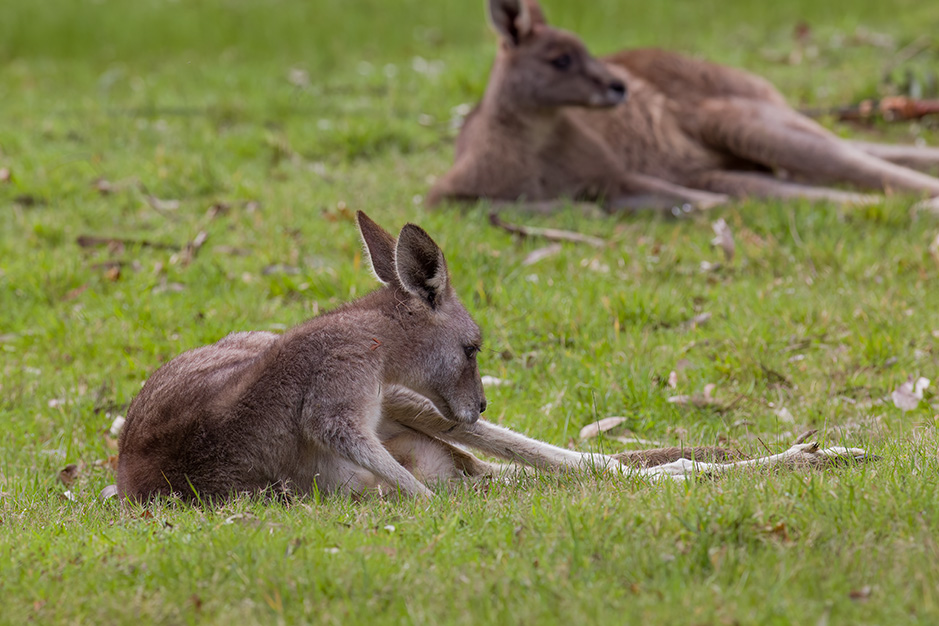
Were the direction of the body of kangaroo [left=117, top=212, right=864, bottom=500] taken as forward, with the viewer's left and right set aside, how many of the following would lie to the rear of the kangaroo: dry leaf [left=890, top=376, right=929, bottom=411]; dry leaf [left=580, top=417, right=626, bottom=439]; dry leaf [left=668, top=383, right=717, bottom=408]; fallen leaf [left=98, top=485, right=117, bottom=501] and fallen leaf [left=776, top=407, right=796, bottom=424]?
1

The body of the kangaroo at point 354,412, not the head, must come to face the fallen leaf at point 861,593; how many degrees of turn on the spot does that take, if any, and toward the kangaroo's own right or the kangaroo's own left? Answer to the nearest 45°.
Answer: approximately 45° to the kangaroo's own right

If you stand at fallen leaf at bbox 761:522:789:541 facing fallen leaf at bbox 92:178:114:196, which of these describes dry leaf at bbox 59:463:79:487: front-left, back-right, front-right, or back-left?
front-left

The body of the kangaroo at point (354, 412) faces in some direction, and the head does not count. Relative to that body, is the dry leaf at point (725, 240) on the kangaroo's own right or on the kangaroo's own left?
on the kangaroo's own left

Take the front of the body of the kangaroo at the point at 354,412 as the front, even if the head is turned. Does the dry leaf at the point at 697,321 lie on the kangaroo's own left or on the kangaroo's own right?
on the kangaroo's own left

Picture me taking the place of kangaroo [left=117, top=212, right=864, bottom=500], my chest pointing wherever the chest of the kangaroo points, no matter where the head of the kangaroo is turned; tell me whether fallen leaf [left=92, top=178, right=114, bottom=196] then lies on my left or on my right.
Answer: on my left

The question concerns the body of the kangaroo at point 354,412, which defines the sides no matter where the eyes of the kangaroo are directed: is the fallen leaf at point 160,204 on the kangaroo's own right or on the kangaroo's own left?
on the kangaroo's own left

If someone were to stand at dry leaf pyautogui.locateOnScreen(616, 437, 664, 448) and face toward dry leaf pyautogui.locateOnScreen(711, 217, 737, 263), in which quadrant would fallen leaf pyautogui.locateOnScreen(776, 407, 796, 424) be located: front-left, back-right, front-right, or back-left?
front-right

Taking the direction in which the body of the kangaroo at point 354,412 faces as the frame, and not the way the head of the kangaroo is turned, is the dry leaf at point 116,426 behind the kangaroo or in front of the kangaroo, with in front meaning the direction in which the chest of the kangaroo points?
behind

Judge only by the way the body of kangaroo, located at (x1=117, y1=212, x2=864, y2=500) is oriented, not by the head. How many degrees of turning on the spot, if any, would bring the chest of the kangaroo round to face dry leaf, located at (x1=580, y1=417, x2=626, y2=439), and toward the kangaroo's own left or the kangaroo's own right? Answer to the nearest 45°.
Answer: approximately 45° to the kangaroo's own left

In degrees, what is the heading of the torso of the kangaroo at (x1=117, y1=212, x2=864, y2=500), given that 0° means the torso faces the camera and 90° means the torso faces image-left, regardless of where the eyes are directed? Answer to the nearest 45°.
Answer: approximately 270°

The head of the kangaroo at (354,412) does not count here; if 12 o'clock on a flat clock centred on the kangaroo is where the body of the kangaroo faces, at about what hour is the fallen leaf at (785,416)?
The fallen leaf is roughly at 11 o'clock from the kangaroo.

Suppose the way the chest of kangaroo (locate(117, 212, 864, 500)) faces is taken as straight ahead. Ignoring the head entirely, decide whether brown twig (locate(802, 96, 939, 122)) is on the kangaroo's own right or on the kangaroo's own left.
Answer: on the kangaroo's own left

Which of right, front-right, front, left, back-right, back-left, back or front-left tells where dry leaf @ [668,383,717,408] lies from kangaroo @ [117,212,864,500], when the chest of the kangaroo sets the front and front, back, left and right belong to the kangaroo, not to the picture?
front-left
